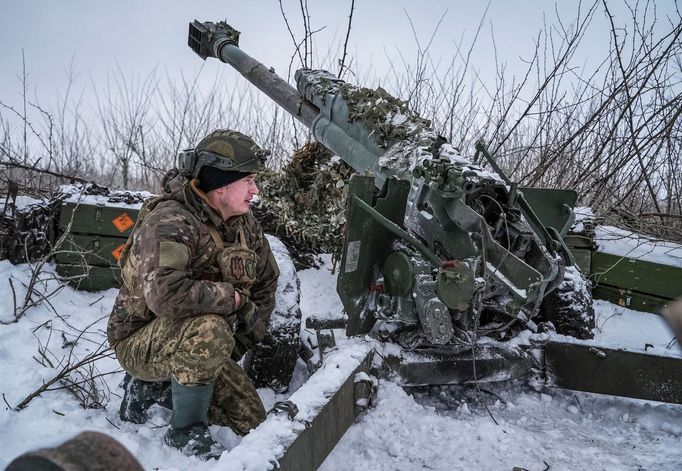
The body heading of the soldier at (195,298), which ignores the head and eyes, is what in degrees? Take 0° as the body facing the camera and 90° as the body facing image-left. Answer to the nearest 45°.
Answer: approximately 315°

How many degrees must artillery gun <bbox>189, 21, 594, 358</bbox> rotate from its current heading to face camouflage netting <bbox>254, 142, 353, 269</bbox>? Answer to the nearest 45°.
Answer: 0° — it already faces it

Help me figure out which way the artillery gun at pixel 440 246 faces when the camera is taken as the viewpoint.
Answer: facing away from the viewer and to the left of the viewer

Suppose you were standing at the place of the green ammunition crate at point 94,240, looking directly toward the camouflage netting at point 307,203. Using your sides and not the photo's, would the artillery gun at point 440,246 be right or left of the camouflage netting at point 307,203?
right

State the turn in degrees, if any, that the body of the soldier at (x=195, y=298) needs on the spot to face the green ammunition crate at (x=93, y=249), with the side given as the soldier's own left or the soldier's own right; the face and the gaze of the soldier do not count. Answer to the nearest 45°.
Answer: approximately 135° to the soldier's own left

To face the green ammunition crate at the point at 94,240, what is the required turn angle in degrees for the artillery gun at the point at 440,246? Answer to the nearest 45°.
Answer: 0° — it already faces it

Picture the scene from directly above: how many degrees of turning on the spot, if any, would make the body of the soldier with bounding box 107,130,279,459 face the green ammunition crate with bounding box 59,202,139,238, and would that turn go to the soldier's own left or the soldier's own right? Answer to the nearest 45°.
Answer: approximately 135° to the soldier's own left

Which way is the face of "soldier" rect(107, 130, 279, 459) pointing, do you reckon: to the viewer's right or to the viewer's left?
to the viewer's right

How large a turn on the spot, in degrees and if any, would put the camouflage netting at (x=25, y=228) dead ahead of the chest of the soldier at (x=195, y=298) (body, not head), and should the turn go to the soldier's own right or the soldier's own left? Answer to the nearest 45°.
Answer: approximately 180°

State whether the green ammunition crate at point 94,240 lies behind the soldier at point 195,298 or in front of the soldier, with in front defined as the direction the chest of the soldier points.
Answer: behind

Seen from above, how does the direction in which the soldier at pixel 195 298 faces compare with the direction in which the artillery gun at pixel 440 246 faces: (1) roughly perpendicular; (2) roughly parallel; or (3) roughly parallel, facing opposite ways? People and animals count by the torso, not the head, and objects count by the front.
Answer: roughly parallel, facing opposite ways

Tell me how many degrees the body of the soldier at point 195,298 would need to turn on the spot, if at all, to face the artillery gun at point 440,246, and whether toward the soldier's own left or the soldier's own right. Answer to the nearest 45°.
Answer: approximately 45° to the soldier's own left
